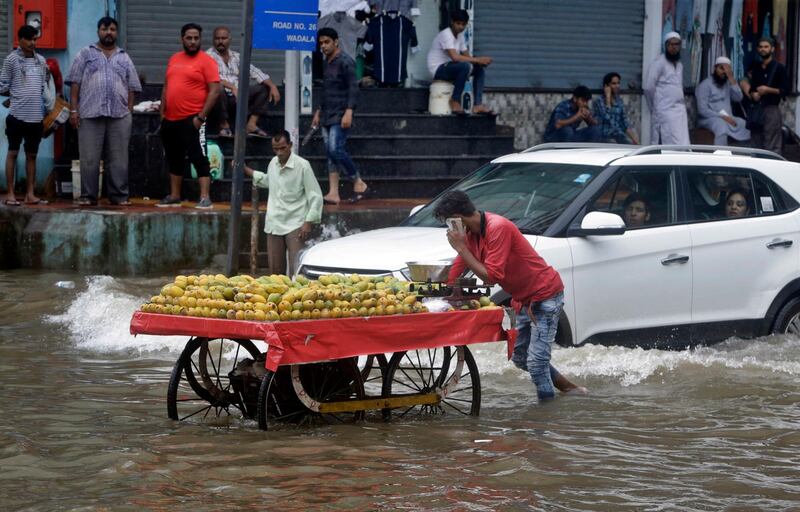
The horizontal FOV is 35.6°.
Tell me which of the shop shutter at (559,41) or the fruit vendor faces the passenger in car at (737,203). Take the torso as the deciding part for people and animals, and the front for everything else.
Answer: the shop shutter

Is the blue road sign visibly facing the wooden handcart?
yes

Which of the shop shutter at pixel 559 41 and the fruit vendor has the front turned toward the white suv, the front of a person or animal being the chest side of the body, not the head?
the shop shutter

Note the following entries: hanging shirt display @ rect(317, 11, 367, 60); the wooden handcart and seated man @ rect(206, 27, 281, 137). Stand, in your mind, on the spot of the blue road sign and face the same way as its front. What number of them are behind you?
2

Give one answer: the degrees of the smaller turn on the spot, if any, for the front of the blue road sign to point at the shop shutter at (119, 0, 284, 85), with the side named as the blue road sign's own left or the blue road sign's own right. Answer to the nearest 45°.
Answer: approximately 180°

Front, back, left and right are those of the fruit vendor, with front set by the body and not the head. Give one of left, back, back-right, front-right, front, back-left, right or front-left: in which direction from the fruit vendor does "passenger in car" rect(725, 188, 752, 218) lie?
back-right

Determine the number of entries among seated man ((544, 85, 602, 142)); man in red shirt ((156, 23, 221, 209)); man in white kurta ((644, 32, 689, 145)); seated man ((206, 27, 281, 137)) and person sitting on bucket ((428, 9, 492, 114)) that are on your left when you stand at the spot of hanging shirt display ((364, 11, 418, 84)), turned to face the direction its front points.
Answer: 3

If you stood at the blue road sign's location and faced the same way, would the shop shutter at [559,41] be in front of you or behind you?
behind

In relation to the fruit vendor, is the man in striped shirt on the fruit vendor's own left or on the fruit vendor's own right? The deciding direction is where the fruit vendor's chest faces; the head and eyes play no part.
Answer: on the fruit vendor's own right

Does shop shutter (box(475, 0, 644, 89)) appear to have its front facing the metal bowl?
yes

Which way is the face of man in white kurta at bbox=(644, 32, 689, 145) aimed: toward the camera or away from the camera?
toward the camera

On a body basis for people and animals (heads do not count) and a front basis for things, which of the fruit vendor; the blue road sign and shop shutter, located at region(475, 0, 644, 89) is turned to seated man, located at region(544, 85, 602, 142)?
the shop shutter

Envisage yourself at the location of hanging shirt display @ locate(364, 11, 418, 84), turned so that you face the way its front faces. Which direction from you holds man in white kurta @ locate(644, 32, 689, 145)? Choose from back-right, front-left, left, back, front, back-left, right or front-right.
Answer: left

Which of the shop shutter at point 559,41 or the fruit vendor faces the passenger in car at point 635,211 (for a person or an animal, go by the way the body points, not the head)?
the shop shutter

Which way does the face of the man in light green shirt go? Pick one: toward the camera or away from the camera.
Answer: toward the camera

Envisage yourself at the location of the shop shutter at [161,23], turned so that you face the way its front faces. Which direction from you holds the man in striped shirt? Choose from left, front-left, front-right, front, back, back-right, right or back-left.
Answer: front-right

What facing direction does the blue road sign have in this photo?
toward the camera

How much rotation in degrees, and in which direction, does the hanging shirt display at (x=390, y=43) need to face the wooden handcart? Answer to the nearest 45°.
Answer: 0° — it already faces it

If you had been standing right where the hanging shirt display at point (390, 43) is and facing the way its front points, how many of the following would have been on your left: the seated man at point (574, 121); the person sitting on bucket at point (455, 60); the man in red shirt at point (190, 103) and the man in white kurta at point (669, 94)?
3

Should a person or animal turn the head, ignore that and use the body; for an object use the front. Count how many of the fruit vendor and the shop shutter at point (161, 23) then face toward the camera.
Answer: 1

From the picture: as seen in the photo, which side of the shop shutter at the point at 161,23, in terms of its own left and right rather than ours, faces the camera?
front
